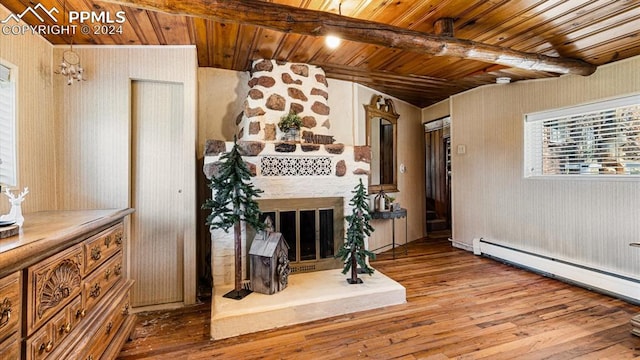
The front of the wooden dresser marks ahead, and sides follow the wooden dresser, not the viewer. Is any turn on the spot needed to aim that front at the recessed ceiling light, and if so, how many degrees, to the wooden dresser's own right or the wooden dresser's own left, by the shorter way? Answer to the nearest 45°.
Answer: approximately 45° to the wooden dresser's own left

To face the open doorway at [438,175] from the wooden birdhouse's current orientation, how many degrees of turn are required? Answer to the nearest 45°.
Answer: approximately 90° to its left

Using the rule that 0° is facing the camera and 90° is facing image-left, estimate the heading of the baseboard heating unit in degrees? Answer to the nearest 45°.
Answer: approximately 45°

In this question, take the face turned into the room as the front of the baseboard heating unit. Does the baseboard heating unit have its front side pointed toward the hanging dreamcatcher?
yes

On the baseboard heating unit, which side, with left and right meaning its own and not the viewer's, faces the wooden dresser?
front

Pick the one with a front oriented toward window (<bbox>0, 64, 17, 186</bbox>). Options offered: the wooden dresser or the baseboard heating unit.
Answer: the baseboard heating unit

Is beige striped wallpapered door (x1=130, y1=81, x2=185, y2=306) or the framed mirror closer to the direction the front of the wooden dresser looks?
the framed mirror

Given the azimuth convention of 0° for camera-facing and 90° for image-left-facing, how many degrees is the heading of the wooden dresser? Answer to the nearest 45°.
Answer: approximately 315°
